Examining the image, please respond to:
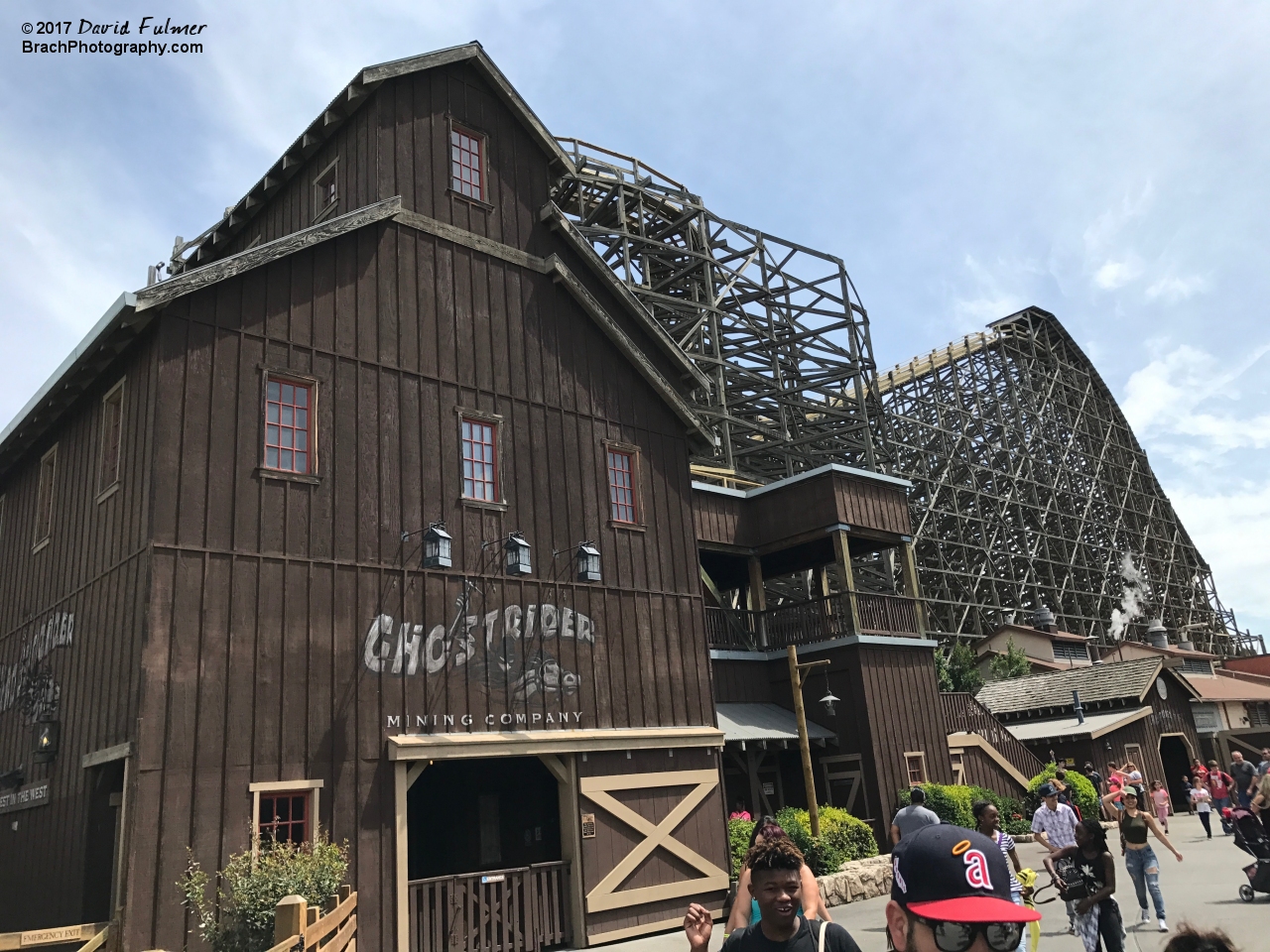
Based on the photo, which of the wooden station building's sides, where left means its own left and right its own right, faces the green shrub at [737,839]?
left

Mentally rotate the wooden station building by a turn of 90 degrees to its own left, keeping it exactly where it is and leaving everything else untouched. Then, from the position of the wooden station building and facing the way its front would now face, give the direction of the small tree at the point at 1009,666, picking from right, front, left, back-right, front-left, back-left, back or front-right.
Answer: front

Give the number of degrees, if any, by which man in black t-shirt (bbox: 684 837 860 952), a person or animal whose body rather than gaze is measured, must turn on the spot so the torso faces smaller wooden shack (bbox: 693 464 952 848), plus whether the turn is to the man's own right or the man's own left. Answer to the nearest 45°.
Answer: approximately 180°

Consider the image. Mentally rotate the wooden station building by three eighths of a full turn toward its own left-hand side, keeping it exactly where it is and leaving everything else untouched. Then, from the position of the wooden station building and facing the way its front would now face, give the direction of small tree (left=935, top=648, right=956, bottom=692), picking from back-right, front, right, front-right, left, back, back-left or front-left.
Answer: front-right

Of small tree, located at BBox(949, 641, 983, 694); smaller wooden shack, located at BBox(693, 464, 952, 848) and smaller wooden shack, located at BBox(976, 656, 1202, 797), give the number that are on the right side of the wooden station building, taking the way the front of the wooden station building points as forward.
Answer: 0

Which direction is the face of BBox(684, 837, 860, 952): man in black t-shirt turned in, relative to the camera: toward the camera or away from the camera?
toward the camera

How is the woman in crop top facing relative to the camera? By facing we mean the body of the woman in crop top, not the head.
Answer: toward the camera

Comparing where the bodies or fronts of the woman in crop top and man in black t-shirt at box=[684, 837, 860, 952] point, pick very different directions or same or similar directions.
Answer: same or similar directions

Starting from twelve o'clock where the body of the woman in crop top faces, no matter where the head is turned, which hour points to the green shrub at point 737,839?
The green shrub is roughly at 4 o'clock from the woman in crop top.

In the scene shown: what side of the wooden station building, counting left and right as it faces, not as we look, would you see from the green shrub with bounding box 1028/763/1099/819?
left

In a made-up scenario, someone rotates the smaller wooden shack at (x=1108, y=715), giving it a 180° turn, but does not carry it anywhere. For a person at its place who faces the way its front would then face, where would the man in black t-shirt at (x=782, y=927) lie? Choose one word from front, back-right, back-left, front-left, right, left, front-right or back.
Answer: back-left

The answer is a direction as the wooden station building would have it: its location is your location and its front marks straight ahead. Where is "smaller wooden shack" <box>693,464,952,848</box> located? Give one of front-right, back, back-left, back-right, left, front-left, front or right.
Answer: left

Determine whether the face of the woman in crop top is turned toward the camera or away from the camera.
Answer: toward the camera

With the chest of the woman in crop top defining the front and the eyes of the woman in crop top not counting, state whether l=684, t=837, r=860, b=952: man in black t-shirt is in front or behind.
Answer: in front

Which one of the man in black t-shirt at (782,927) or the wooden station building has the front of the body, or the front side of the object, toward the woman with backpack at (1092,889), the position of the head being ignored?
the wooden station building

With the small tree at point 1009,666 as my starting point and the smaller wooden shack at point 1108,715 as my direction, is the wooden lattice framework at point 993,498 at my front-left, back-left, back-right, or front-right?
back-left

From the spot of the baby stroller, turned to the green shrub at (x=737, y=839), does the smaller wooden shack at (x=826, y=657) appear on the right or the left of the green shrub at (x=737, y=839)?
right

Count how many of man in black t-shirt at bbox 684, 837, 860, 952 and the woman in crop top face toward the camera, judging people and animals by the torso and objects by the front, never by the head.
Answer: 2
